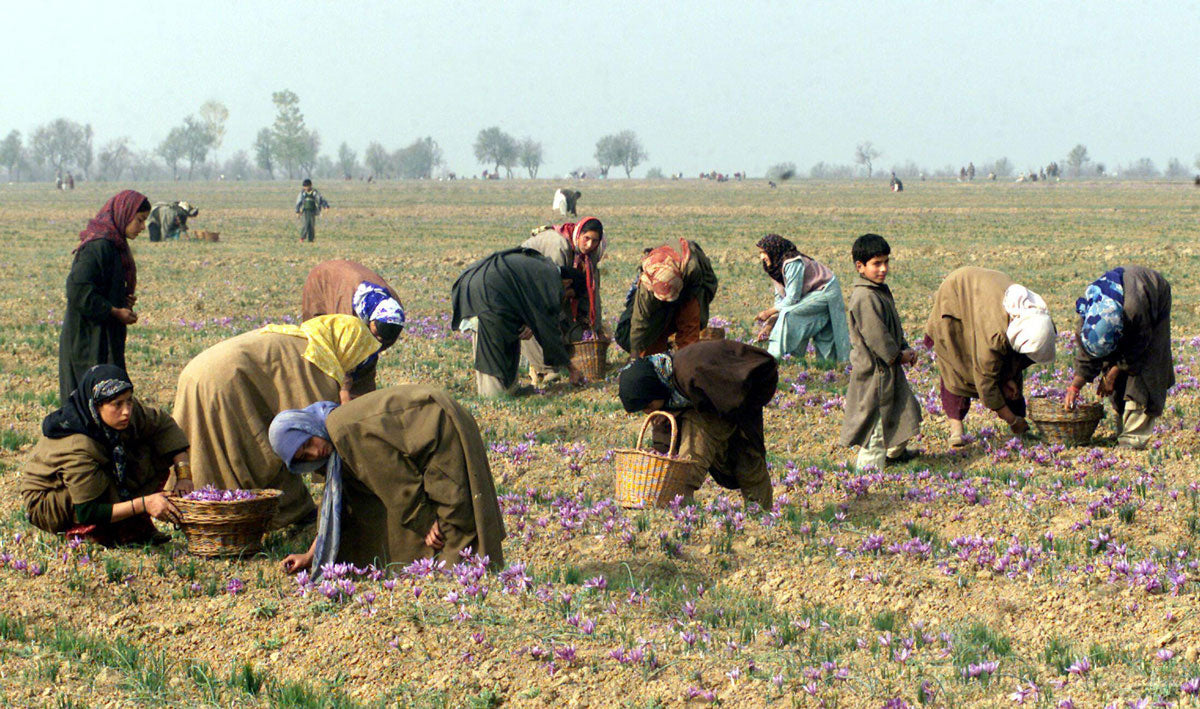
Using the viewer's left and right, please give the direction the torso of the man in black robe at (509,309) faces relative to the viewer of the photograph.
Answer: facing to the right of the viewer

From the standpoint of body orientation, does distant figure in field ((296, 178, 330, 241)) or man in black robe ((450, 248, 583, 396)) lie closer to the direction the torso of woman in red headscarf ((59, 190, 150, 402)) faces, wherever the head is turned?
the man in black robe

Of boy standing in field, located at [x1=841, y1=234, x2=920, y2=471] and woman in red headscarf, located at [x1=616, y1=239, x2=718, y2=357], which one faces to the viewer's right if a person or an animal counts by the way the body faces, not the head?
the boy standing in field

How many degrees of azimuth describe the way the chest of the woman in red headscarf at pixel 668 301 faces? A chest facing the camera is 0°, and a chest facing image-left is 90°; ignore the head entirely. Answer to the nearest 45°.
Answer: approximately 0°

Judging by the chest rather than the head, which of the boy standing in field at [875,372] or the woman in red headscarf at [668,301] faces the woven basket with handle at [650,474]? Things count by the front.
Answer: the woman in red headscarf

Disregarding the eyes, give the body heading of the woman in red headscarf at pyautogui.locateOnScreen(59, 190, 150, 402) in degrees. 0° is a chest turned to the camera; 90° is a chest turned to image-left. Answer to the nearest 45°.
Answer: approximately 270°

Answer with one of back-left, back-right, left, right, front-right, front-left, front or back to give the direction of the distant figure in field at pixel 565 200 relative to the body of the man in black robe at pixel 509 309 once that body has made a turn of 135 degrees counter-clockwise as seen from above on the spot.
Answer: front-right

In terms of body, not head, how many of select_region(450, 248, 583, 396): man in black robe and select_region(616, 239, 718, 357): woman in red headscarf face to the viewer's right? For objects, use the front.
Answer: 1
